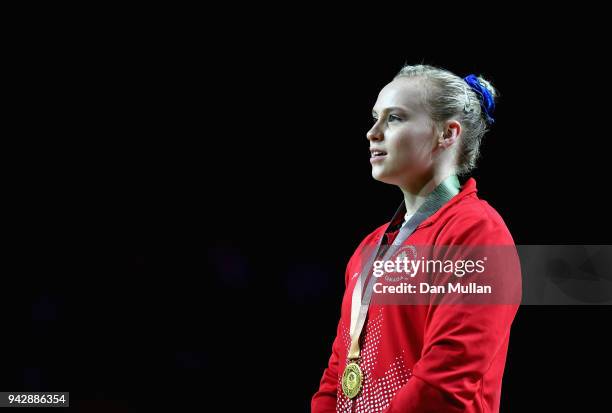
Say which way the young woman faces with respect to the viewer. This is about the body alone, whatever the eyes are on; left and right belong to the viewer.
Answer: facing the viewer and to the left of the viewer

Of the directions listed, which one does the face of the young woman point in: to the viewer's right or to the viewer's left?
to the viewer's left
